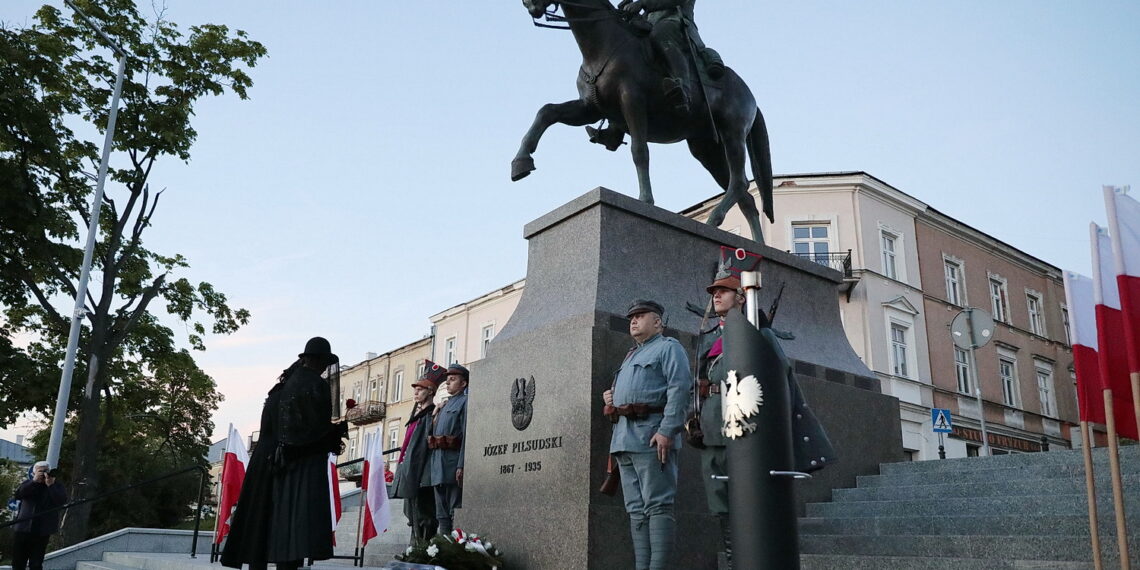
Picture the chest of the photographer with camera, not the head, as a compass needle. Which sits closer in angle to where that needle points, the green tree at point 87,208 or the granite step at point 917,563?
the granite step

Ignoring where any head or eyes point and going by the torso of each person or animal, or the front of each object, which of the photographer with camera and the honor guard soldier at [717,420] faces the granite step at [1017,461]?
the photographer with camera

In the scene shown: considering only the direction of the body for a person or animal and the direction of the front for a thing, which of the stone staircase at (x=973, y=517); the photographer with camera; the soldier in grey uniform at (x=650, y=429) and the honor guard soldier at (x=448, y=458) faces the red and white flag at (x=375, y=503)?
the photographer with camera

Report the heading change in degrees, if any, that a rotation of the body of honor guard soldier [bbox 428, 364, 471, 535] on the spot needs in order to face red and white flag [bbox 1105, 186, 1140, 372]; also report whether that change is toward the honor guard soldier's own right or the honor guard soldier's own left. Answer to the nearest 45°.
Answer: approximately 90° to the honor guard soldier's own left

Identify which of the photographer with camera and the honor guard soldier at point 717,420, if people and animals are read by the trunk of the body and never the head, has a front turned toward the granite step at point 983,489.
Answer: the photographer with camera

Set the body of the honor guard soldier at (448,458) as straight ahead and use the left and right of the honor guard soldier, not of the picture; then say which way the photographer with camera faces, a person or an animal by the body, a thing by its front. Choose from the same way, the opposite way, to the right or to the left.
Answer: to the left

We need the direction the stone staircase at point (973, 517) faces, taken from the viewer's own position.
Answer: facing the viewer

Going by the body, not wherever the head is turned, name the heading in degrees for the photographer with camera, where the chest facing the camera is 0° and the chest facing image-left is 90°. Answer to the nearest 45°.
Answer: approximately 315°

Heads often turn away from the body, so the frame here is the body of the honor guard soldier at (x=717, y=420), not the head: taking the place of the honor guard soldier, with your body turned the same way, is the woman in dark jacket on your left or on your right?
on your right

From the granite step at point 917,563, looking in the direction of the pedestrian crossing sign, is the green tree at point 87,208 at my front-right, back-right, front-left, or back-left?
front-left
